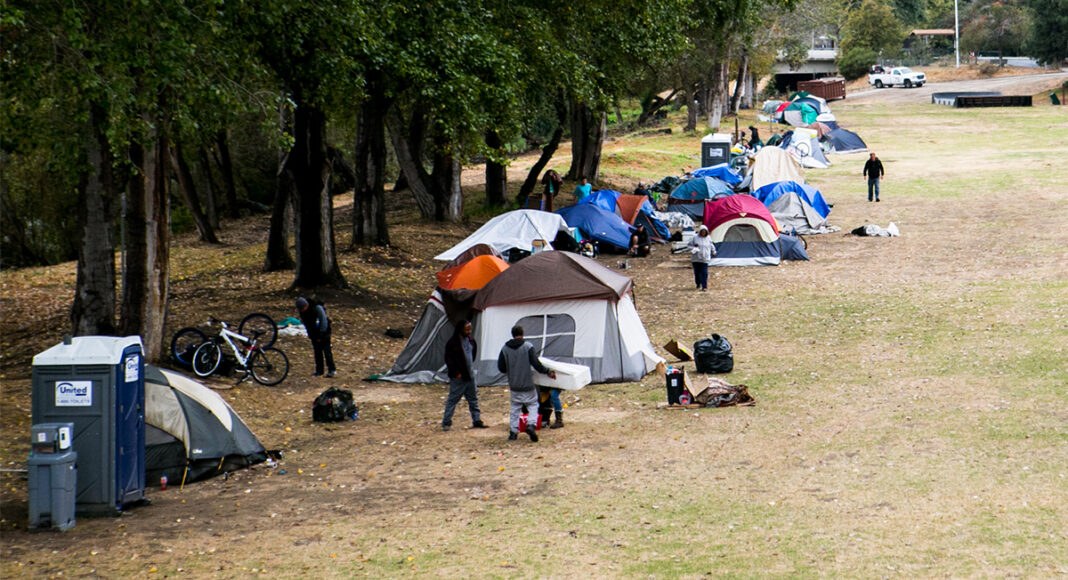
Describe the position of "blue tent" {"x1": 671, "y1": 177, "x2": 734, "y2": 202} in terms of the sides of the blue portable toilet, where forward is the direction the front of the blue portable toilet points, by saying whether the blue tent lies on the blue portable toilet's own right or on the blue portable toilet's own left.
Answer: on the blue portable toilet's own left
